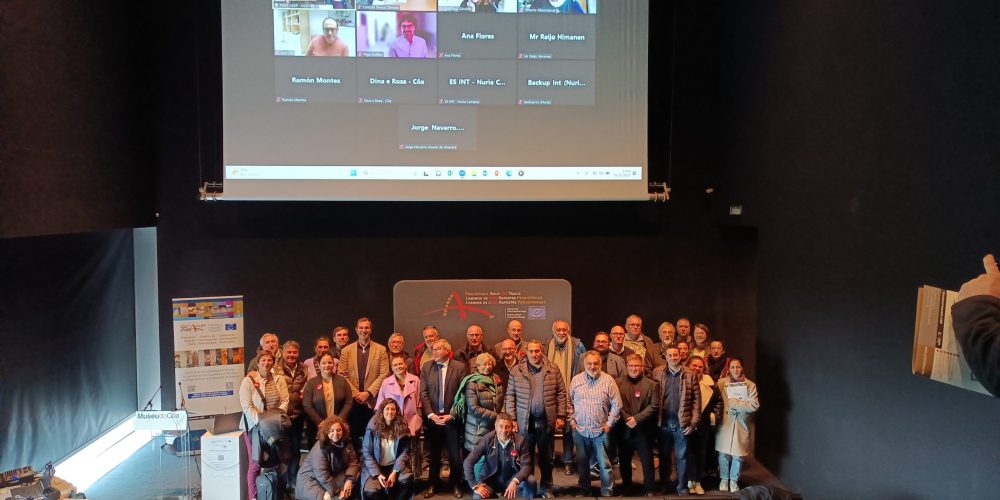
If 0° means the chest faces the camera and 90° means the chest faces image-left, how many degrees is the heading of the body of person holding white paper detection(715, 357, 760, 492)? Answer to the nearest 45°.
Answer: approximately 0°

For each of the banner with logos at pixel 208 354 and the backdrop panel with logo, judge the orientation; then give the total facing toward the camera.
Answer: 2

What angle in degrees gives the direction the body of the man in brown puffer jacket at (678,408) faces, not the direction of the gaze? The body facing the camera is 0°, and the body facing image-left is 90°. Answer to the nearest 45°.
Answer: approximately 0°
